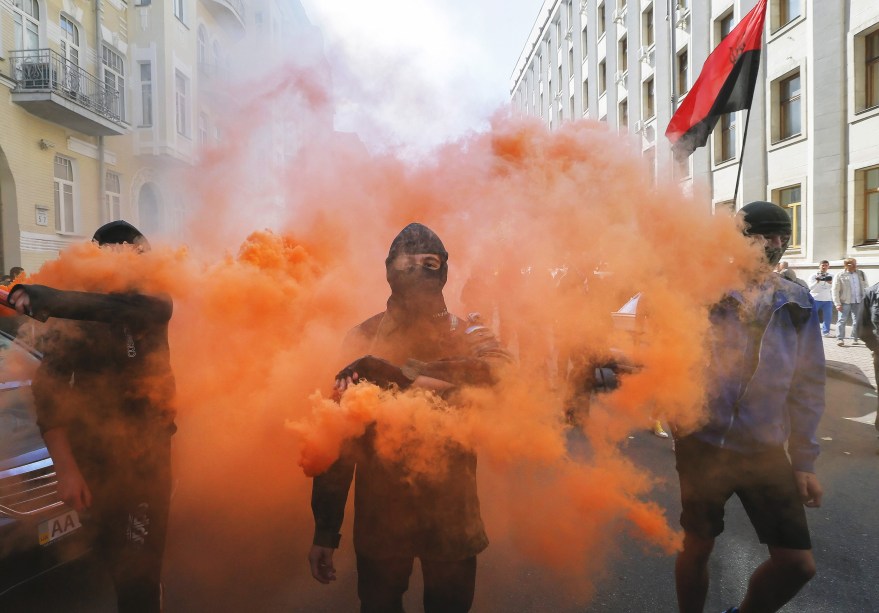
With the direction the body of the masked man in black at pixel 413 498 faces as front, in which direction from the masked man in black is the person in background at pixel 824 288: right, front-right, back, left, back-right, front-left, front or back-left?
back-left

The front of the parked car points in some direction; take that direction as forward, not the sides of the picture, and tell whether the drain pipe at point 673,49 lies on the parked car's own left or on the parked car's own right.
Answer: on the parked car's own left

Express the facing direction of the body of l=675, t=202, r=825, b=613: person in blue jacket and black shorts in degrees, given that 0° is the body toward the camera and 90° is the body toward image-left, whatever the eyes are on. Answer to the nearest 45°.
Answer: approximately 0°

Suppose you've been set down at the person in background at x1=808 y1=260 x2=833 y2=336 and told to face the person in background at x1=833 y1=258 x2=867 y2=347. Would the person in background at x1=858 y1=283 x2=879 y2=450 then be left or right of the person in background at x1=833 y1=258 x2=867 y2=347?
right

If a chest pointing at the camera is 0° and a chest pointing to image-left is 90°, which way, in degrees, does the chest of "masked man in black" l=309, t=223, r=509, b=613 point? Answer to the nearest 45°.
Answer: approximately 0°

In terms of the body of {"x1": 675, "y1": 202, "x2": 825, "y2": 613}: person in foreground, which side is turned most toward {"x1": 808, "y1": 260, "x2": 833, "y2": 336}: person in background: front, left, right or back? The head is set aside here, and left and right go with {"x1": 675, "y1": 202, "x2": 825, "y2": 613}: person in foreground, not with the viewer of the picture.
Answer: back
